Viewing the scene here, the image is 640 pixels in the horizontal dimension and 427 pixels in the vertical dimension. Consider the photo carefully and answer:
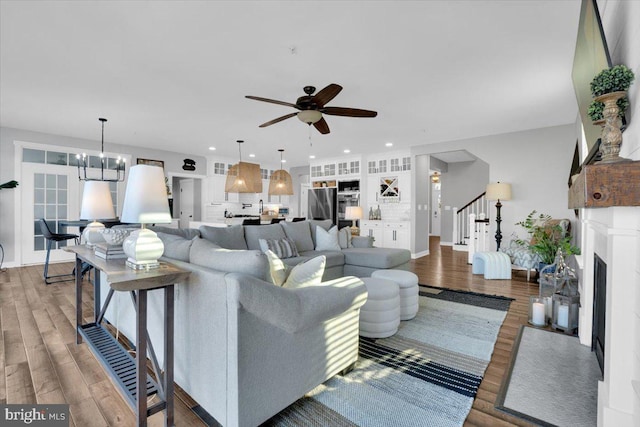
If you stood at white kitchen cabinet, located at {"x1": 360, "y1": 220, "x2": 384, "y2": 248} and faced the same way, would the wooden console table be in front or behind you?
in front

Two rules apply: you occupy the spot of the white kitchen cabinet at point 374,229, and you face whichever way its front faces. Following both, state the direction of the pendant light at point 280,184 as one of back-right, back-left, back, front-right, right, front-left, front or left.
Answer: front-right

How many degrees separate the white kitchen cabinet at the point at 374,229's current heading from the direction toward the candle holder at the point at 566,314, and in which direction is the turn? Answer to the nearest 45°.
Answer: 0° — it already faces it

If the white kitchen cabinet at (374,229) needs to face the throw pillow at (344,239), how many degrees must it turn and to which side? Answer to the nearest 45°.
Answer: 0° — it already faces it

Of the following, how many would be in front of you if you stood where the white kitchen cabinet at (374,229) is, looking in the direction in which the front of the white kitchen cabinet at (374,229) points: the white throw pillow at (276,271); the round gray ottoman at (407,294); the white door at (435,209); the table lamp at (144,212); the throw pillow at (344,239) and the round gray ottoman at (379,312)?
5

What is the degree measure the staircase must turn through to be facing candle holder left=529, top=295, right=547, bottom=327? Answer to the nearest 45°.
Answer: approximately 90° to its left

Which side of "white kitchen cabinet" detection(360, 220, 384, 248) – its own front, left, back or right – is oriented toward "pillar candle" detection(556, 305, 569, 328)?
front

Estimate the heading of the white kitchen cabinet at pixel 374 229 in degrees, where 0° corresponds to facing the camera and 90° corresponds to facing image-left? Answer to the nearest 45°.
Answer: approximately 0°
